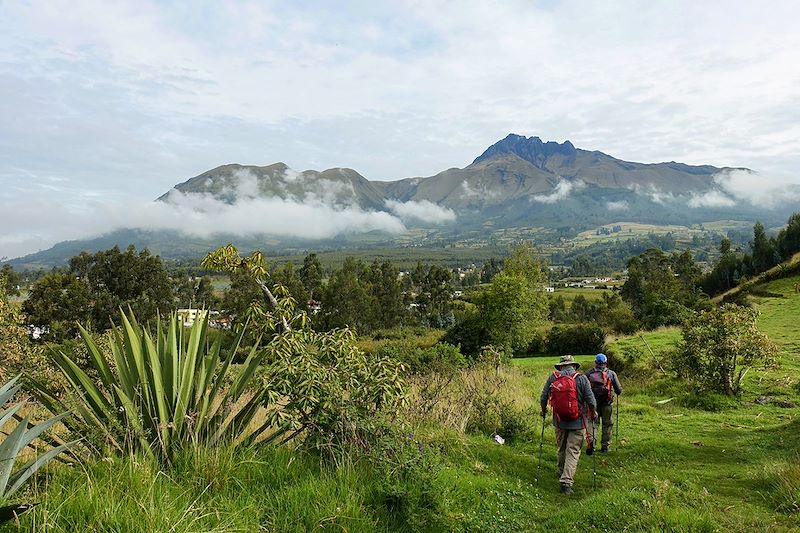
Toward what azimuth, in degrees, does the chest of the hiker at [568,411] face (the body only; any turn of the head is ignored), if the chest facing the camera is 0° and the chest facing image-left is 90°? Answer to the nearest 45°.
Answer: approximately 180°

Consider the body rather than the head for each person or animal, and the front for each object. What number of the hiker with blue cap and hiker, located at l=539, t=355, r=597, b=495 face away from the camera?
2

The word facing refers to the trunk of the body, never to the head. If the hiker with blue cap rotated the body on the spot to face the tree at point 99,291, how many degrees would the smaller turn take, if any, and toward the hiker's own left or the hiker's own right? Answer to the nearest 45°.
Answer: approximately 45° to the hiker's own left

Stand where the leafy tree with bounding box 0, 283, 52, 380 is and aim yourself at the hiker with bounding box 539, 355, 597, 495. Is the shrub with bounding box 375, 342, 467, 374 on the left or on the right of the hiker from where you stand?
left

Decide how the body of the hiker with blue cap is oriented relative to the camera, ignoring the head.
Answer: away from the camera

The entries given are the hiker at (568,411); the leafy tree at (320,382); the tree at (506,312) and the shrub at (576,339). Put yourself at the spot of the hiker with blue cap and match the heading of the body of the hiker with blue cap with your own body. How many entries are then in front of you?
2

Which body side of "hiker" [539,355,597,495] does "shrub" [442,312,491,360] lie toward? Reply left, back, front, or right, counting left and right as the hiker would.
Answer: front

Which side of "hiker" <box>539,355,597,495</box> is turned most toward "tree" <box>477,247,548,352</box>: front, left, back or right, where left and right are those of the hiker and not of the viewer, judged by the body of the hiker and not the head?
front

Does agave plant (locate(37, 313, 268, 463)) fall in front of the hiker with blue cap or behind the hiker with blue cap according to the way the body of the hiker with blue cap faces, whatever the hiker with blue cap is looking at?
behind

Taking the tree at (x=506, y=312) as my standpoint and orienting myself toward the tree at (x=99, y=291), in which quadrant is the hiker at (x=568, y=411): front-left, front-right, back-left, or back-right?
back-left

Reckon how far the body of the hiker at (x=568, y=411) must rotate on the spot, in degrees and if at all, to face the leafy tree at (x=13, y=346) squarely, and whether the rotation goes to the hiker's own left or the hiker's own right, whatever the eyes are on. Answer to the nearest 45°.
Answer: approximately 90° to the hiker's own left

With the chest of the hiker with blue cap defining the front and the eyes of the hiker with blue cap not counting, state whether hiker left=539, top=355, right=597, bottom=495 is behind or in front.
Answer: behind

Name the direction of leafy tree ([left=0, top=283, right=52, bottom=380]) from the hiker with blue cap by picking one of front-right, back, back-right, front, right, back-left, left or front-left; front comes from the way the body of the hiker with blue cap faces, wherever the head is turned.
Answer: left

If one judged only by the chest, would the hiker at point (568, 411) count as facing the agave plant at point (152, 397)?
no

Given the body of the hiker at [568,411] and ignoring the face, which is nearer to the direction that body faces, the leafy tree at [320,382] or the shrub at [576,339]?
the shrub

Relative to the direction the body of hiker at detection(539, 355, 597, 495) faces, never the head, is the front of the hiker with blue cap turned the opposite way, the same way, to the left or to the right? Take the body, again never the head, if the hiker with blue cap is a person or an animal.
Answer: the same way

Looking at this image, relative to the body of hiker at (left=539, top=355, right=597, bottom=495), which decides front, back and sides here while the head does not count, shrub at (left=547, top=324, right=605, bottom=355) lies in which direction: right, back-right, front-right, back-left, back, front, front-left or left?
front
